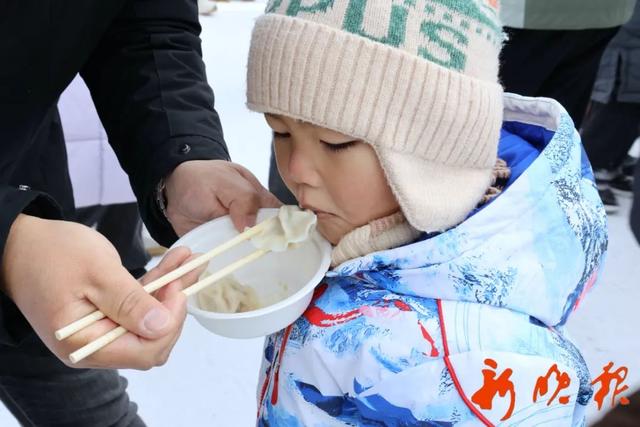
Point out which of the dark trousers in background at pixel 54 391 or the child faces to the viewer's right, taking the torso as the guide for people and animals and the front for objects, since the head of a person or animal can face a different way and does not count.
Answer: the dark trousers in background

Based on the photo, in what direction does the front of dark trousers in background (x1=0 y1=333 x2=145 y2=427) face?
to the viewer's right

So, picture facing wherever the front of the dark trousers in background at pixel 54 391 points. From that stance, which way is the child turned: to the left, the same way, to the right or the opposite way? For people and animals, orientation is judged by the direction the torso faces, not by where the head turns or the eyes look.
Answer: the opposite way

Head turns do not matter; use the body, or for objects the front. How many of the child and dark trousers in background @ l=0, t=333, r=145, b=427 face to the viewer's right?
1

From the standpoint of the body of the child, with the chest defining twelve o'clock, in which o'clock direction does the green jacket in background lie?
The green jacket in background is roughly at 5 o'clock from the child.

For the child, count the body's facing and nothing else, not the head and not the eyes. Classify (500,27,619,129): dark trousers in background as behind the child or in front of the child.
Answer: behind

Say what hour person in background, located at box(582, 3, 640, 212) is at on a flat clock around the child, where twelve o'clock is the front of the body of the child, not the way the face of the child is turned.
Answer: The person in background is roughly at 5 o'clock from the child.

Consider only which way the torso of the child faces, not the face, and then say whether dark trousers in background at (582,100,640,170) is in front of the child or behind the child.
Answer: behind
